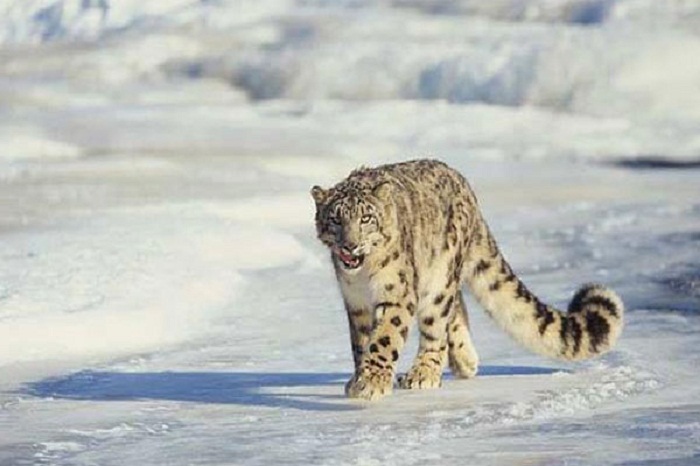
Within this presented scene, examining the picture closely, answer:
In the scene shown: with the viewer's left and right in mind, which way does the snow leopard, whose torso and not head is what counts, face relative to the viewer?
facing the viewer and to the left of the viewer
